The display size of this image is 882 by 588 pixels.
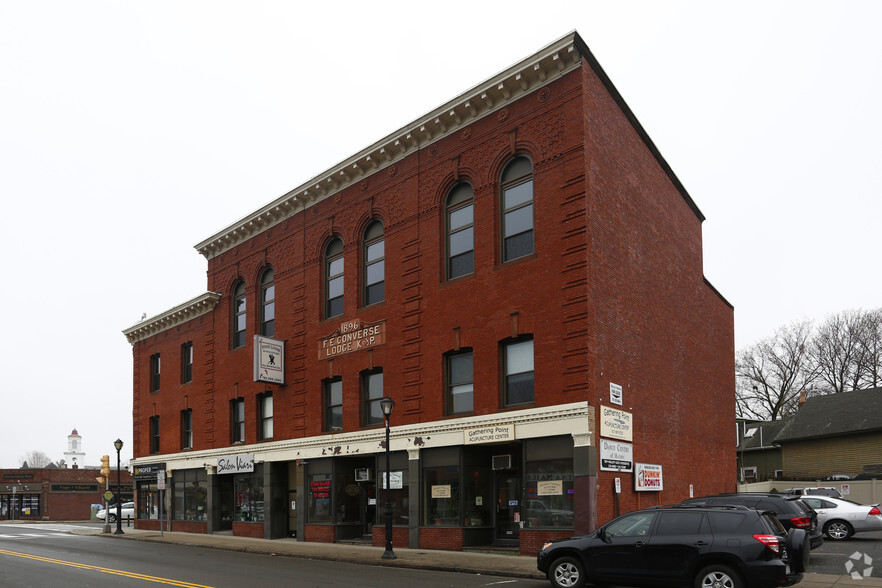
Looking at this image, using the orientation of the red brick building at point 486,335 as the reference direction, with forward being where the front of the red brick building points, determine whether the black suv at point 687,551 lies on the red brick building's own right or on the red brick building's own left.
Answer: on the red brick building's own left

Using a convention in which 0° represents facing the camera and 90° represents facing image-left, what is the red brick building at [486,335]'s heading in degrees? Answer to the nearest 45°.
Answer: approximately 45°
